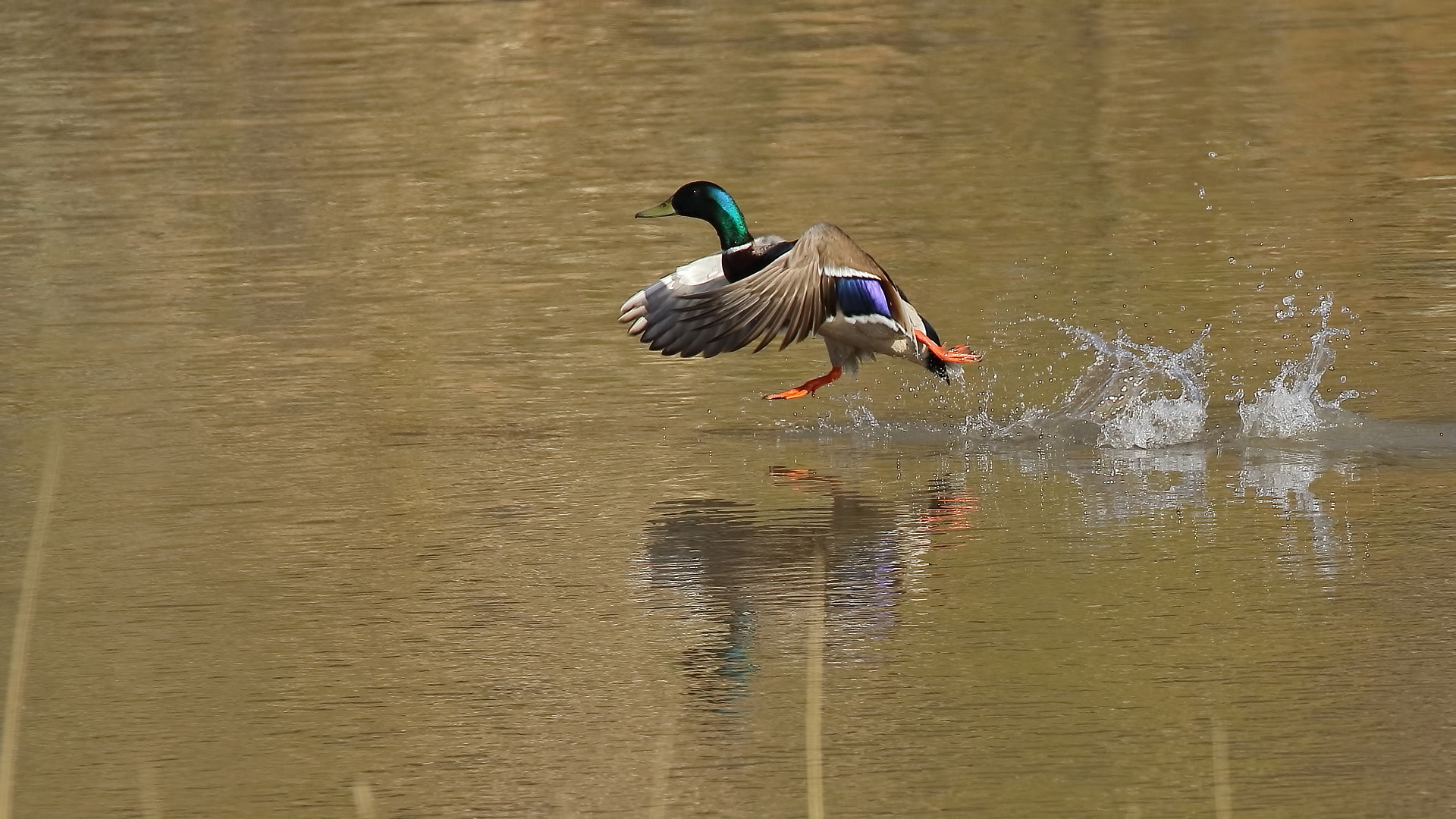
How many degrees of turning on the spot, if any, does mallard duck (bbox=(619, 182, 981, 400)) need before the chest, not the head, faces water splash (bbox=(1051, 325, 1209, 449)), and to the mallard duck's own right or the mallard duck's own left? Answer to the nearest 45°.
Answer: approximately 180°

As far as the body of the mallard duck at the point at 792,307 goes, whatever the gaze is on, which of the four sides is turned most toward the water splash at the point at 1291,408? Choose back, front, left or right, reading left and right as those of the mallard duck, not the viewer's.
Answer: back

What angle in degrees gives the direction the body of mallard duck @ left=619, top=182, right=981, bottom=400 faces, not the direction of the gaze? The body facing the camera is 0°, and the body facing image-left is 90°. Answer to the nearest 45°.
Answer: approximately 90°
